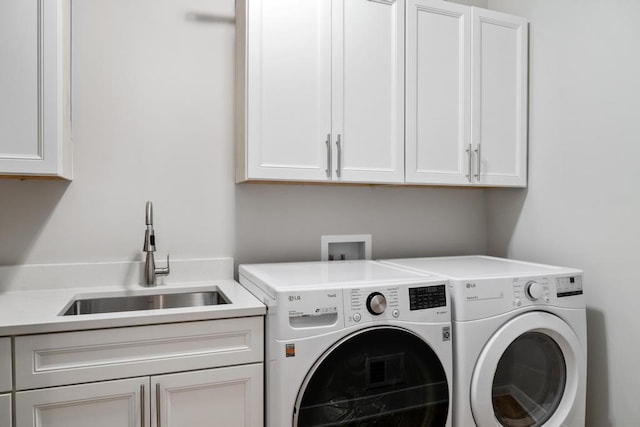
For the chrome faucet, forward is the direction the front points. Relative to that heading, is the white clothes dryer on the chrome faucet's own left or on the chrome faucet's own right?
on the chrome faucet's own left

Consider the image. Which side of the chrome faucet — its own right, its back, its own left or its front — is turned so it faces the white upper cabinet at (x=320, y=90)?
left

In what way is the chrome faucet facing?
toward the camera

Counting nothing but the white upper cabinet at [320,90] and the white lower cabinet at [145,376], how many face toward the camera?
2

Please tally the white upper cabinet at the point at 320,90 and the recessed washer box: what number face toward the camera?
2

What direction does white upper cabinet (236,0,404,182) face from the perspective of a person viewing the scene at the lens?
facing the viewer

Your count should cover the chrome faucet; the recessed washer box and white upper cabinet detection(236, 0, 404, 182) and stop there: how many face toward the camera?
3

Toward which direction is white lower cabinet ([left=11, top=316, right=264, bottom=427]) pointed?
toward the camera

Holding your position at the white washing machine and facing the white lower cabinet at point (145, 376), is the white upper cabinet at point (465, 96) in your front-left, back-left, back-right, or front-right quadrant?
back-right

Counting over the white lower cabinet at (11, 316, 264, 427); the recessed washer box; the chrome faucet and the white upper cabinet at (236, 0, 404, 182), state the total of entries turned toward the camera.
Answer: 4

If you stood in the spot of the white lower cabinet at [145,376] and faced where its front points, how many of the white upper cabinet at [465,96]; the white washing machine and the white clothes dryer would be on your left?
3

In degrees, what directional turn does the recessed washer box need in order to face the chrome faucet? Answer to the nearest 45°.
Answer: approximately 45° to its right
